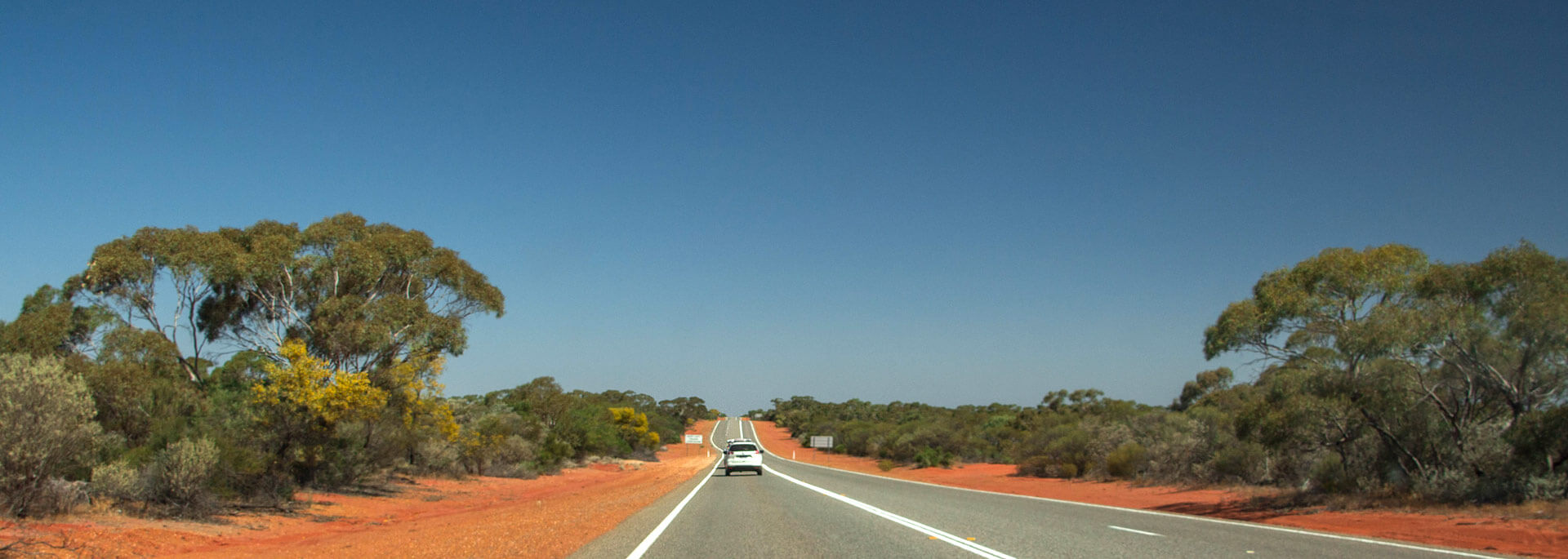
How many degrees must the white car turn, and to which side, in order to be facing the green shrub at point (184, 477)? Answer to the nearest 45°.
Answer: approximately 135° to its left

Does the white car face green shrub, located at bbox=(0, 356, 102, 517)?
no

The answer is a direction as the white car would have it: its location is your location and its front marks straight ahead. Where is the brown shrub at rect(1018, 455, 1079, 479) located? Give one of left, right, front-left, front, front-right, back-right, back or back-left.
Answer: right

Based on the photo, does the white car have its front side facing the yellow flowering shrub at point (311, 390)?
no

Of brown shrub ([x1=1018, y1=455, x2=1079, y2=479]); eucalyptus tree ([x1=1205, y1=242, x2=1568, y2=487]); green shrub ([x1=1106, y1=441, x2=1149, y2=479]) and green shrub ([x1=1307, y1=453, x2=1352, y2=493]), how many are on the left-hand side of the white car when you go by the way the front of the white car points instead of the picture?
0

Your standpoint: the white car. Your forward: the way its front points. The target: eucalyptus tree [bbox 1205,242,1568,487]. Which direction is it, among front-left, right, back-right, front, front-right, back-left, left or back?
back-right

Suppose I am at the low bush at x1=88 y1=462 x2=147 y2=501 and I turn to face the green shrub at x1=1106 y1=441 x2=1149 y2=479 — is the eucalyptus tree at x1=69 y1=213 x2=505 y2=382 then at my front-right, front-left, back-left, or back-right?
front-left

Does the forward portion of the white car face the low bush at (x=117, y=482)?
no

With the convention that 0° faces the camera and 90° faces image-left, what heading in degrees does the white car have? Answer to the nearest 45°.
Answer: approximately 180°

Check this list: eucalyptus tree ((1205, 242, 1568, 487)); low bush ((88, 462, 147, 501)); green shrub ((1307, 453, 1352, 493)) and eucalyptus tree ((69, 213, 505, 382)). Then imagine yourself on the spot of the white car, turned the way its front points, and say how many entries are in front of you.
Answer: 0

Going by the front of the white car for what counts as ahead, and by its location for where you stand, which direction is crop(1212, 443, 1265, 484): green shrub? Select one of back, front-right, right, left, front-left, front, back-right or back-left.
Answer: back-right

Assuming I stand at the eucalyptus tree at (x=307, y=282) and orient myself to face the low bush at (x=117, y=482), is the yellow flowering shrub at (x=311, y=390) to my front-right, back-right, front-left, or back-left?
front-left

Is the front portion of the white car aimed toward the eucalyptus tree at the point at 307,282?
no

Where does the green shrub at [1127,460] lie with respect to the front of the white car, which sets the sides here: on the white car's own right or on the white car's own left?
on the white car's own right

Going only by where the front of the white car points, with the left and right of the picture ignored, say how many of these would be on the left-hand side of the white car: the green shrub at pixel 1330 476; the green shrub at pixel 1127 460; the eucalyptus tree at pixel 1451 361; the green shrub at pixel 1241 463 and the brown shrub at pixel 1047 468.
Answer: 0
